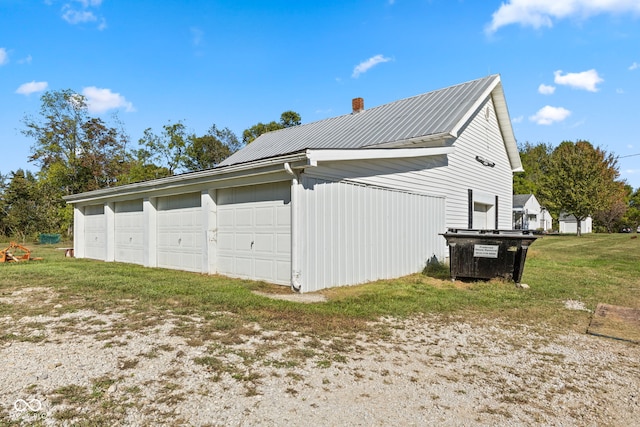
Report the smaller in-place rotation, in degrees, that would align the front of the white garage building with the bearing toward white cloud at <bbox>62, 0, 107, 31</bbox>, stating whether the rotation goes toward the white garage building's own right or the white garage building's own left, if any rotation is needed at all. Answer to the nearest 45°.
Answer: approximately 45° to the white garage building's own right

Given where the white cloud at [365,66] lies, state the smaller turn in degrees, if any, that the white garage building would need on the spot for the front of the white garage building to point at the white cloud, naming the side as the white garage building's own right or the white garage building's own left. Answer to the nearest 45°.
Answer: approximately 135° to the white garage building's own right

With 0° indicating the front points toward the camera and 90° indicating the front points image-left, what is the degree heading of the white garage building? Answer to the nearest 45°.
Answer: approximately 45°

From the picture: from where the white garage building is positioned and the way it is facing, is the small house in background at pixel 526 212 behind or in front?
behind

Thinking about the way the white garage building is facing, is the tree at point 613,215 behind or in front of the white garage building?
behind

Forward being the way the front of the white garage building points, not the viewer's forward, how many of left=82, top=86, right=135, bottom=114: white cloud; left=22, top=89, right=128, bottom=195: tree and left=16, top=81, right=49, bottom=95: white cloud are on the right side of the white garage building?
3

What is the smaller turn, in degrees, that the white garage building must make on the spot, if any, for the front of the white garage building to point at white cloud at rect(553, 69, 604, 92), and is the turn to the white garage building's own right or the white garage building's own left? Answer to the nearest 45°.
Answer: approximately 180°

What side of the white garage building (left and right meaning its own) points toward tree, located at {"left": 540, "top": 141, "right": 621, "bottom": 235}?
back

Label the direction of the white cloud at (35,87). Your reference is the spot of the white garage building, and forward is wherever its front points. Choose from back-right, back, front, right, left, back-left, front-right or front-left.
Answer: right
